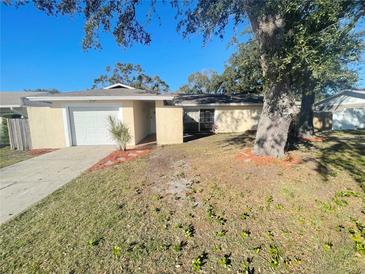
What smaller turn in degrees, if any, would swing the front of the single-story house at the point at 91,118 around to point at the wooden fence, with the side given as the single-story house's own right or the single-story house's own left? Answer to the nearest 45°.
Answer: approximately 90° to the single-story house's own right

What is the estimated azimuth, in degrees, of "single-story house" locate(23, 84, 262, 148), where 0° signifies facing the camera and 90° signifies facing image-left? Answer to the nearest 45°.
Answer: approximately 0°

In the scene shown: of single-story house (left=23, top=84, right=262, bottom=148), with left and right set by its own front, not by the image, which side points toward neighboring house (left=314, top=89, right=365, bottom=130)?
left
